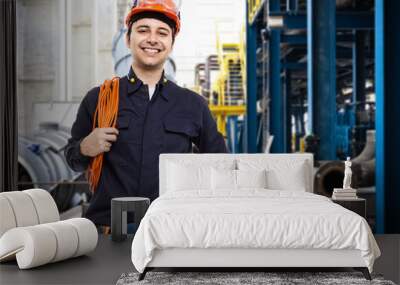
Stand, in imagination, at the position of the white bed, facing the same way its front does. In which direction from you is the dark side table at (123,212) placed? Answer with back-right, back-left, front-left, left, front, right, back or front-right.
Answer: back-right

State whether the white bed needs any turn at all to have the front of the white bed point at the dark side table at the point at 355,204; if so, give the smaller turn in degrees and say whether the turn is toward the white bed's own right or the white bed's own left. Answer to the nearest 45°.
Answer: approximately 135° to the white bed's own left

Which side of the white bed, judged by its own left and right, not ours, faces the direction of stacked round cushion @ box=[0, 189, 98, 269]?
right

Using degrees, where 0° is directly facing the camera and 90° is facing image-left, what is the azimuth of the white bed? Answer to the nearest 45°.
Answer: approximately 0°
